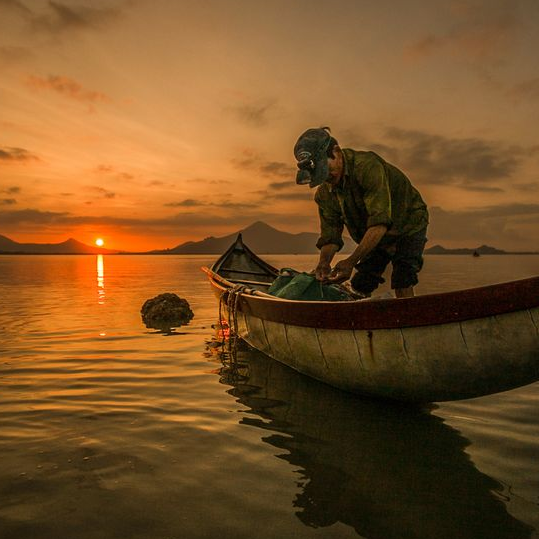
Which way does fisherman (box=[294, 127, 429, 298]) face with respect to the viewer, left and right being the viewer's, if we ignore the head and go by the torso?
facing the viewer and to the left of the viewer

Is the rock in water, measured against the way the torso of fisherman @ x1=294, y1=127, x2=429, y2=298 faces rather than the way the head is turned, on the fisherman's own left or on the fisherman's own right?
on the fisherman's own right
